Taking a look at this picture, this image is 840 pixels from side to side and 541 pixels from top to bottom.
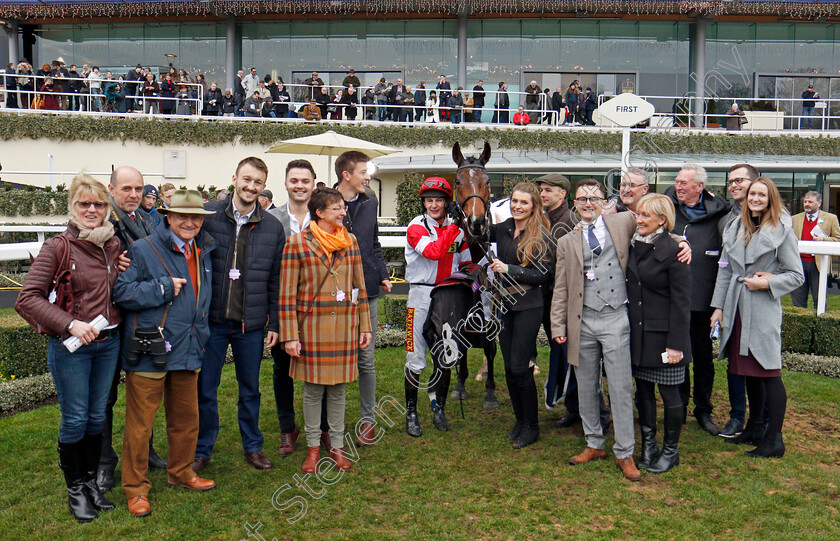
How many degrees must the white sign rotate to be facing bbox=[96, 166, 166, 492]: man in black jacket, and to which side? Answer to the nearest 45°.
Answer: approximately 45° to its right

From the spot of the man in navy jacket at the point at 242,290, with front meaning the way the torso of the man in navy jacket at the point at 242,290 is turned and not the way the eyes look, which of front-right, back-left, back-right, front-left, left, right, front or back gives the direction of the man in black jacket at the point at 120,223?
right

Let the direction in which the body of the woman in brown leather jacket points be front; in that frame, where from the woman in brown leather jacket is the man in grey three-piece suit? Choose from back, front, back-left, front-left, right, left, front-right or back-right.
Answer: front-left

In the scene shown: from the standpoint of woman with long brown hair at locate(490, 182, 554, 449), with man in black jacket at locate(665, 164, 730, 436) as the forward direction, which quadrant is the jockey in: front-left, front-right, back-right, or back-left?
back-left

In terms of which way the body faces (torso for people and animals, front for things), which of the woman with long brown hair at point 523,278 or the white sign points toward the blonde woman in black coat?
the white sign

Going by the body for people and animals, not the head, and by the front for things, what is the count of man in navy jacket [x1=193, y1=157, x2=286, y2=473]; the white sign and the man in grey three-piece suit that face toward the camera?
3

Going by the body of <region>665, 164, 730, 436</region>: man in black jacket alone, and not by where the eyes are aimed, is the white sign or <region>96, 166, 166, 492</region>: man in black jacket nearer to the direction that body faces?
the man in black jacket

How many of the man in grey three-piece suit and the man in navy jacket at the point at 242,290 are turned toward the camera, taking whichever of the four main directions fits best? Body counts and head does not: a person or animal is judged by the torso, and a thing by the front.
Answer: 2

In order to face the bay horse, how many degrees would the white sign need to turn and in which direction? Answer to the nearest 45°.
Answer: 0° — it already faces it

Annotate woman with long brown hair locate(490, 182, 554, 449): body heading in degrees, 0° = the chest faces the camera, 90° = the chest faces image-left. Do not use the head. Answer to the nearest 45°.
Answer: approximately 45°

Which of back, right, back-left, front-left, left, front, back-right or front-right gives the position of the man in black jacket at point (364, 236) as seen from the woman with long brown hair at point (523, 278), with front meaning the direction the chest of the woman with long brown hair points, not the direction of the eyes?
front-right

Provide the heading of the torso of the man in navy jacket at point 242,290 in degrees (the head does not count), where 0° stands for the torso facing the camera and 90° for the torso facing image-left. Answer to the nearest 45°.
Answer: approximately 0°
